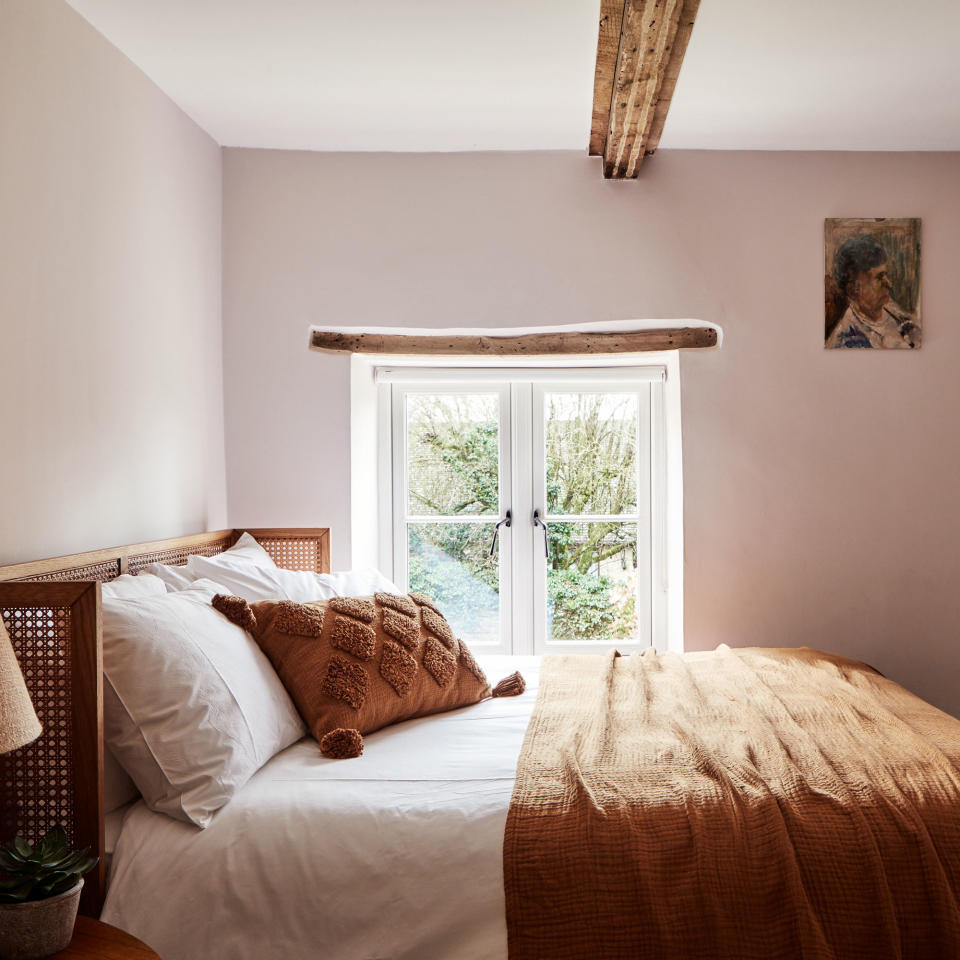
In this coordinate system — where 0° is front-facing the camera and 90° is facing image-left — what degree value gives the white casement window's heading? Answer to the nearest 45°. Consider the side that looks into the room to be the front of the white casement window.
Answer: approximately 0°

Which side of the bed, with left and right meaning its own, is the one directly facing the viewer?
right

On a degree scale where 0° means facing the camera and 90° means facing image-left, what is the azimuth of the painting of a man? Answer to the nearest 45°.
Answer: approximately 0°

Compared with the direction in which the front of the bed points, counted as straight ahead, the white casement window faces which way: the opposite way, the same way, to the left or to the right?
to the right

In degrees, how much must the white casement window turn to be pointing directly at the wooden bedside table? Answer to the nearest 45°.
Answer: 0° — it already faces it

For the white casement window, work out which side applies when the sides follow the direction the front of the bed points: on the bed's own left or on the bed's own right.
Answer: on the bed's own left

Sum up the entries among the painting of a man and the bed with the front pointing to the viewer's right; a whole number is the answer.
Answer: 1

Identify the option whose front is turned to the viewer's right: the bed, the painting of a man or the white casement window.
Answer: the bed

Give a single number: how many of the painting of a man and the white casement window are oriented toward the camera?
2
